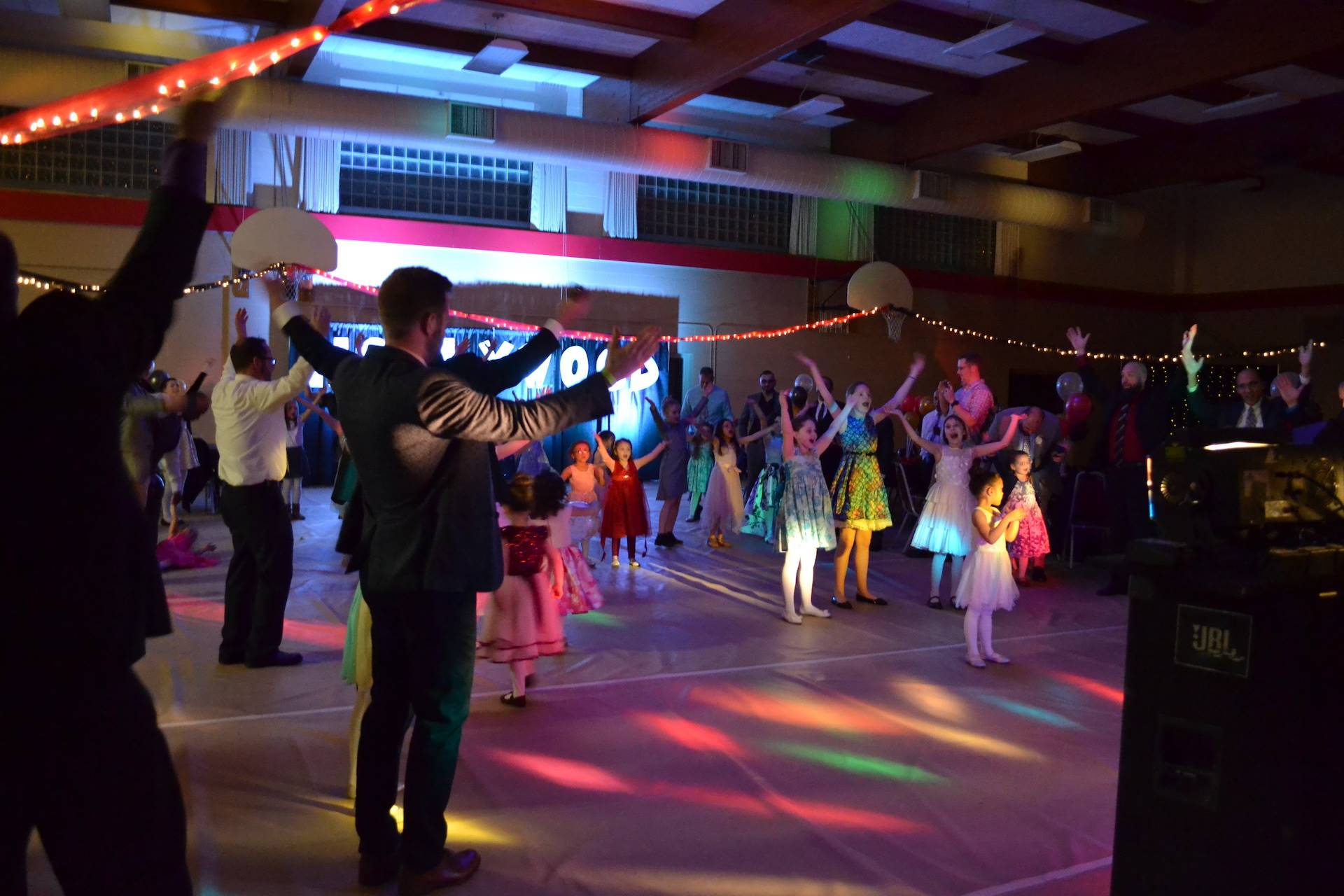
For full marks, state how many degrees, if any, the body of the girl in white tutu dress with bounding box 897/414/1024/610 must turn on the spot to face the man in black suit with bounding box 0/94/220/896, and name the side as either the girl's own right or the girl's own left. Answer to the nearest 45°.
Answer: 0° — they already face them

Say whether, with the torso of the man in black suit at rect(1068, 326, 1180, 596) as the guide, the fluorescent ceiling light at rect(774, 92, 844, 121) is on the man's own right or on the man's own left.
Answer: on the man's own right

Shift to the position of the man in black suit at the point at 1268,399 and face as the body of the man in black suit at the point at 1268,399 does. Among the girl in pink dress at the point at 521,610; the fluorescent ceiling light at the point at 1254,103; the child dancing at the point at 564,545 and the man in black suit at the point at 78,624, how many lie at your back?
1

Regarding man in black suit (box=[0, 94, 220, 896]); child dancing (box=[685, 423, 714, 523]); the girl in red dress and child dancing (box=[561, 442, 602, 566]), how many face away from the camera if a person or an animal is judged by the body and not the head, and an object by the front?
1

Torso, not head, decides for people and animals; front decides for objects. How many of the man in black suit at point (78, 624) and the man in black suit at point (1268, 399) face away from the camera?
1

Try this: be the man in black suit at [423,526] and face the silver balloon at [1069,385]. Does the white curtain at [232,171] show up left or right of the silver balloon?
left

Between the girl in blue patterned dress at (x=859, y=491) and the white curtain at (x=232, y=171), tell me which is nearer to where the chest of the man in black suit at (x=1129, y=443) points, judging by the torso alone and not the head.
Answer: the girl in blue patterned dress

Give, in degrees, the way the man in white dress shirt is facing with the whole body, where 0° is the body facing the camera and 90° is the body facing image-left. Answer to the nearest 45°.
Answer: approximately 225°

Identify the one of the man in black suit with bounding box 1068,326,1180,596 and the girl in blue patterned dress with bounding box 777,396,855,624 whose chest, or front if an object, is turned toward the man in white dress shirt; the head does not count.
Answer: the man in black suit

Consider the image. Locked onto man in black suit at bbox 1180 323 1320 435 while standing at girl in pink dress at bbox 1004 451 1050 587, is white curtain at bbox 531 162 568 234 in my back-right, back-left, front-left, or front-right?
back-left

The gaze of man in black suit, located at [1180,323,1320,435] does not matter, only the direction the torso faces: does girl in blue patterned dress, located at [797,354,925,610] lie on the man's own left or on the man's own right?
on the man's own right

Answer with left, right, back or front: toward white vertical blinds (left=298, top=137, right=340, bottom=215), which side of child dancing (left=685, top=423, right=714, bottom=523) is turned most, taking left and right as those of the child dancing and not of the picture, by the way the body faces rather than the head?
right
